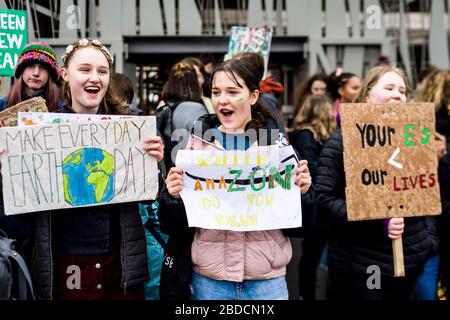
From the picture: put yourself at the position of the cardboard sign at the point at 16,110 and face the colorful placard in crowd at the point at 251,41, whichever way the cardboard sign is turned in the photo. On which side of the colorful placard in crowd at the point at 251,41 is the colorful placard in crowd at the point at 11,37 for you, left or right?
left

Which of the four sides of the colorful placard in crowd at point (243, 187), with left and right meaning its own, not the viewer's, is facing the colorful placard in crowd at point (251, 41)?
back

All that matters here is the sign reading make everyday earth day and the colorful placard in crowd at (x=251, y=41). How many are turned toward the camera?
2

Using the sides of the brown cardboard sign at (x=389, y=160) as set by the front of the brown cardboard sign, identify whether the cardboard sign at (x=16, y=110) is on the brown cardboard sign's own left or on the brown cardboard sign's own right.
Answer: on the brown cardboard sign's own right

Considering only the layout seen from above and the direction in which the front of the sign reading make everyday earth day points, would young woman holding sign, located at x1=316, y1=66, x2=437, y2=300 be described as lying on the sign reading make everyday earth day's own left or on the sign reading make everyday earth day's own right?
on the sign reading make everyday earth day's own left

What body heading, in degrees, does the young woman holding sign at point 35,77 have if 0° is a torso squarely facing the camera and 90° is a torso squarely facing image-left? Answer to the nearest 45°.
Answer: approximately 0°
